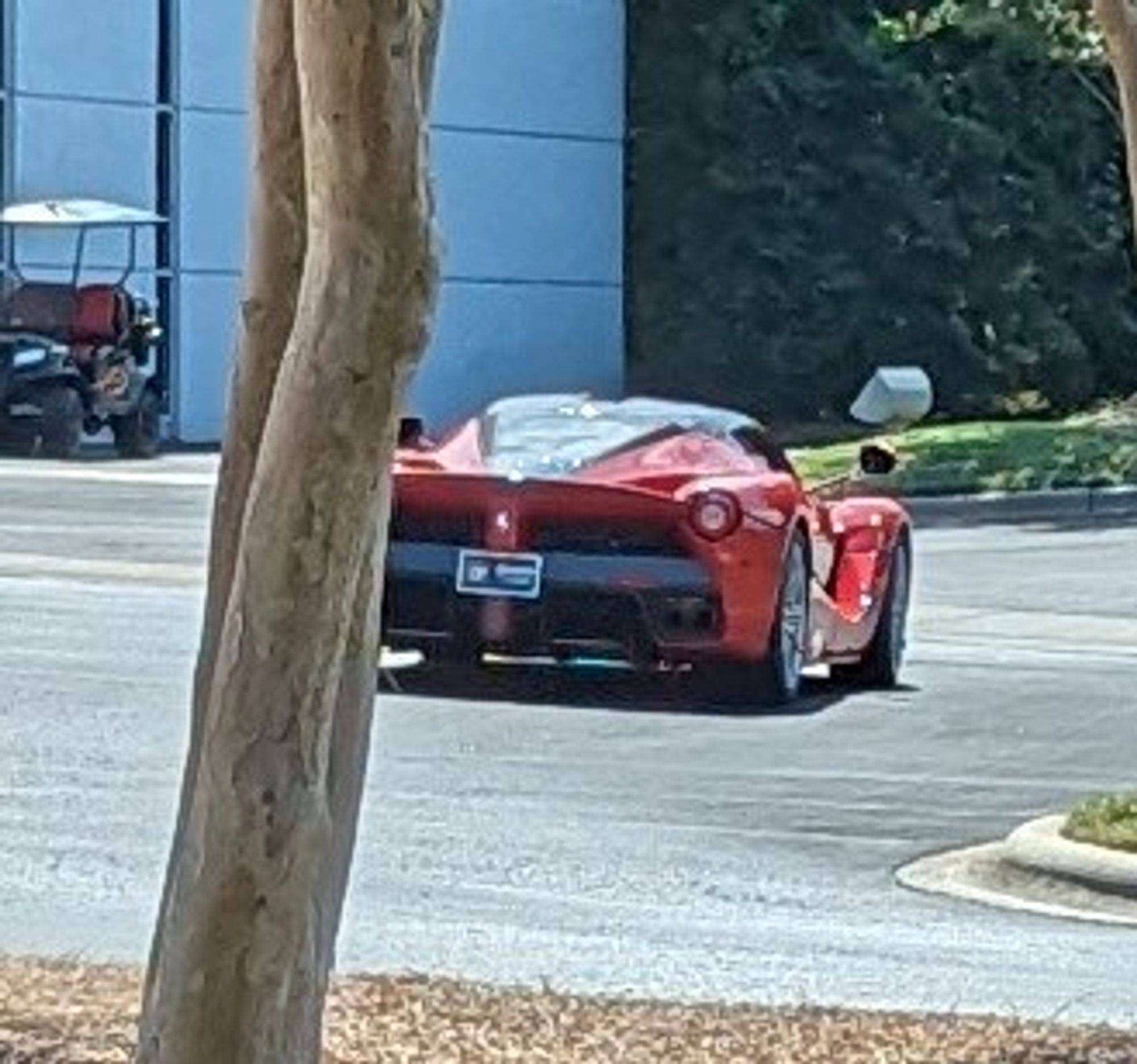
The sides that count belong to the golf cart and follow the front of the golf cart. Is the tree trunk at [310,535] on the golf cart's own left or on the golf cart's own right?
on the golf cart's own left

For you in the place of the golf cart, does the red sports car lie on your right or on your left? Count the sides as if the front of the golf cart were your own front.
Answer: on your left

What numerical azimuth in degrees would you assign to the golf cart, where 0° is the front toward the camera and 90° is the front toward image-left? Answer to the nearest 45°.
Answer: approximately 45°
